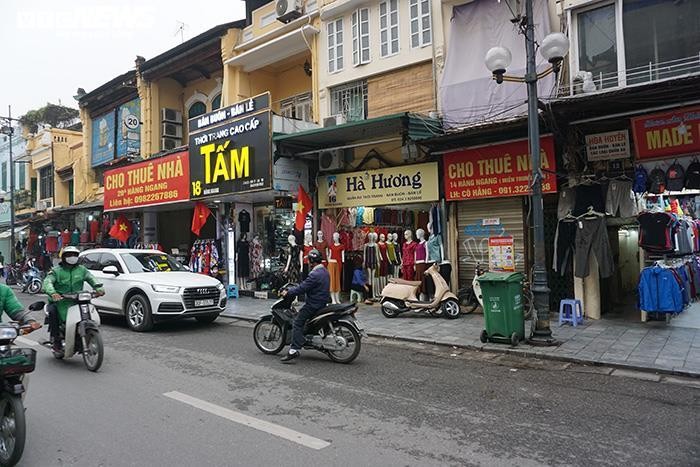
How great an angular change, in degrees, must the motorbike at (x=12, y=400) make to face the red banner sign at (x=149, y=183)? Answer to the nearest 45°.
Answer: approximately 135° to its left

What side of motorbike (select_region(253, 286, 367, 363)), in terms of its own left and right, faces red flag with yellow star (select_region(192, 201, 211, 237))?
front

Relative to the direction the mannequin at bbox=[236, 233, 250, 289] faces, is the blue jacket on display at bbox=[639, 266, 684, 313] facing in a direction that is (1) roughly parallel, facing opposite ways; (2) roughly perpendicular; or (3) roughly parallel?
roughly parallel

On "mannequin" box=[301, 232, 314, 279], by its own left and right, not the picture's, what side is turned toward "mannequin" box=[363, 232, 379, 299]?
left

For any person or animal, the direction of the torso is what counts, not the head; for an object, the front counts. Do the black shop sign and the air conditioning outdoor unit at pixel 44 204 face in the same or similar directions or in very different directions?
same or similar directions

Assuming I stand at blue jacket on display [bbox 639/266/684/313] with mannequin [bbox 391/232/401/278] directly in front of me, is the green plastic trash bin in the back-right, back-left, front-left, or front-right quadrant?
front-left

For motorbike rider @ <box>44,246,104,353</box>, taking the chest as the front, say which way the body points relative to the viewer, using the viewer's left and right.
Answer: facing the viewer and to the right of the viewer

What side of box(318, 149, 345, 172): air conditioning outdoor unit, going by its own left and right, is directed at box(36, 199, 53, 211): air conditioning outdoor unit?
right

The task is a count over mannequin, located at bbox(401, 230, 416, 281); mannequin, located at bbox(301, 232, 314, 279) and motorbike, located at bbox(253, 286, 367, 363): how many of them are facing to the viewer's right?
0

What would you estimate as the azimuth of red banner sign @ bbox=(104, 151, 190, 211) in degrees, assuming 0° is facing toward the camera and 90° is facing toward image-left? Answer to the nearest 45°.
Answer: approximately 45°

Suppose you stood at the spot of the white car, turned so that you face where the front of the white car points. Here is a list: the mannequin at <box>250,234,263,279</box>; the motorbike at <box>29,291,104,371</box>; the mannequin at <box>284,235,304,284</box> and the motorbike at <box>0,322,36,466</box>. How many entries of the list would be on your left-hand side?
2

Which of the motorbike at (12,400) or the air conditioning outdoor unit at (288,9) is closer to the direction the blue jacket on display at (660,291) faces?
the motorbike

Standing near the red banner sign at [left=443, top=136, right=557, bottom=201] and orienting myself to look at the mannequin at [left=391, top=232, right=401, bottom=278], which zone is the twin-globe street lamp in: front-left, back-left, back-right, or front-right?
back-left

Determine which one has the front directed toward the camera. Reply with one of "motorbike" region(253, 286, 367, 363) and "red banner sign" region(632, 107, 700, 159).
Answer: the red banner sign

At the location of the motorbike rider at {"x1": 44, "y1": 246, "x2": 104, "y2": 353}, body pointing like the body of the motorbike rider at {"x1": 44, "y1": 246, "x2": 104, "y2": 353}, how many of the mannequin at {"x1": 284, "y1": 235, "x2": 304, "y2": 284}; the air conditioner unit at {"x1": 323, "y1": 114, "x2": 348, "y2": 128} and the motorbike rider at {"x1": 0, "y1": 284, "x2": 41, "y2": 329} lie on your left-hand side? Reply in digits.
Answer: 2

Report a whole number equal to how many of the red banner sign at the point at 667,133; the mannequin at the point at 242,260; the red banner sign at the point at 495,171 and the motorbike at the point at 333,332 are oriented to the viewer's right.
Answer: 0

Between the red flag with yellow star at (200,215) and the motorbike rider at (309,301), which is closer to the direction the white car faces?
the motorbike rider

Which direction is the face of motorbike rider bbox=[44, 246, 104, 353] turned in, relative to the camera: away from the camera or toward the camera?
toward the camera
